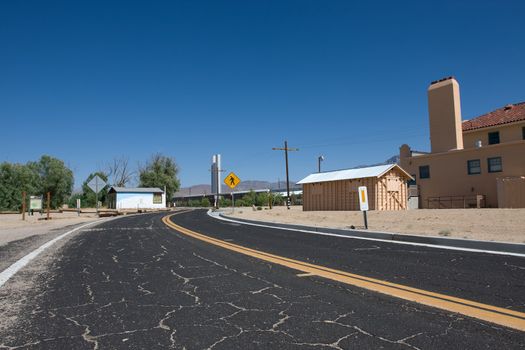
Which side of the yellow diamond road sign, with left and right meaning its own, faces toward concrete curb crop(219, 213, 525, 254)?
front

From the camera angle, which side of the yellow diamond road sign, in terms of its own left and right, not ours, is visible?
front

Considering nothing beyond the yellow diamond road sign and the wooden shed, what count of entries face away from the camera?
0

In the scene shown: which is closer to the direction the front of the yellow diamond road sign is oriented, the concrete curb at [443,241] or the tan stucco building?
the concrete curb

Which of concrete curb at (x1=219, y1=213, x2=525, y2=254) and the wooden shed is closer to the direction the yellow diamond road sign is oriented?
the concrete curb

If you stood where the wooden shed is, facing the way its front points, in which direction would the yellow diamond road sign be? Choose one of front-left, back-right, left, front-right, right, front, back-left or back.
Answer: back-right

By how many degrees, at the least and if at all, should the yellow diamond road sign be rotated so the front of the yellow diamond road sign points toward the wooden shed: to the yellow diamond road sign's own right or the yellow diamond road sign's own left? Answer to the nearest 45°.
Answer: approximately 45° to the yellow diamond road sign's own left

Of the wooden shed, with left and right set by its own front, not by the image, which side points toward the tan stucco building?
left

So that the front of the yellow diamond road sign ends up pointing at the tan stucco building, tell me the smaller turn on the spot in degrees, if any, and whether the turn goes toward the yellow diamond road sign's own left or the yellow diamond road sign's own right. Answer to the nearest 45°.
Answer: approximately 90° to the yellow diamond road sign's own left

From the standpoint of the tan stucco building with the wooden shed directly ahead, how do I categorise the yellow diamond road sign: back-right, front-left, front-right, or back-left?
front-right

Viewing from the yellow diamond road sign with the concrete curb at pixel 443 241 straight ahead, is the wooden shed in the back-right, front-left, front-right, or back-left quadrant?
front-left
